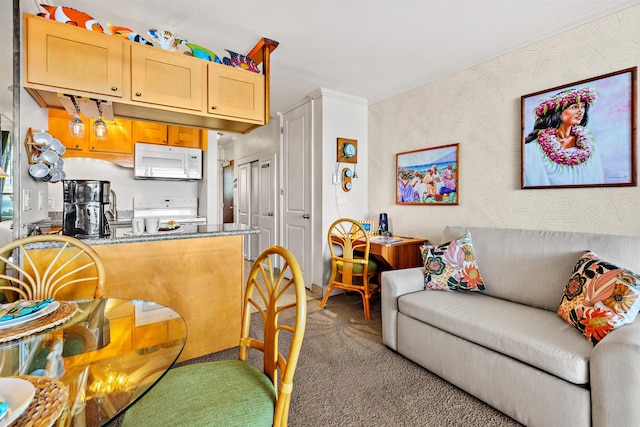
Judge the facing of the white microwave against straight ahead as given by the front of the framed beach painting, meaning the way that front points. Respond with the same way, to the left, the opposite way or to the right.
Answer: to the left

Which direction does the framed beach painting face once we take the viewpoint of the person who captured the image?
facing the viewer and to the left of the viewer

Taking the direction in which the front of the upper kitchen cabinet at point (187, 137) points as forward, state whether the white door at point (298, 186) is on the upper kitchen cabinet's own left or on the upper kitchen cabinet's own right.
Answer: on the upper kitchen cabinet's own left

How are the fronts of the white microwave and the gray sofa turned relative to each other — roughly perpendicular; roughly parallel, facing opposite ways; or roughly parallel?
roughly perpendicular

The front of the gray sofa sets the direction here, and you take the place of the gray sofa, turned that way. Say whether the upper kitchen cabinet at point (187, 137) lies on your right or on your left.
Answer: on your right

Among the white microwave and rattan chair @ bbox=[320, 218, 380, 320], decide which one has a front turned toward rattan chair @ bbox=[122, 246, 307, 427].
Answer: the white microwave

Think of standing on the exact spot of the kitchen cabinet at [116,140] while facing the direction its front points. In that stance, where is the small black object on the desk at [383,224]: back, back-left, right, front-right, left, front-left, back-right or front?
front-left

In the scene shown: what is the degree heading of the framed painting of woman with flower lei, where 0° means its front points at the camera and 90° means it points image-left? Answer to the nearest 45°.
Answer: approximately 45°

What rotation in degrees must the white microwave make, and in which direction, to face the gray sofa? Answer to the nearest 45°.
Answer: approximately 45° to its left

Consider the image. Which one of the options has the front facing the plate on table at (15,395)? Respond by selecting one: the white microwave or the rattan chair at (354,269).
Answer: the white microwave

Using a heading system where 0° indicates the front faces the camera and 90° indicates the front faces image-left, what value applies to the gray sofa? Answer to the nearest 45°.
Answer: approximately 45°

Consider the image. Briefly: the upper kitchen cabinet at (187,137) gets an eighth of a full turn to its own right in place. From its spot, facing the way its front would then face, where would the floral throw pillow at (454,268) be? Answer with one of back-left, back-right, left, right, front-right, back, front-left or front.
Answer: left

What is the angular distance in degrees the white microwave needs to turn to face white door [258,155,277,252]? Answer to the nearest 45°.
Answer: approximately 90° to its left
